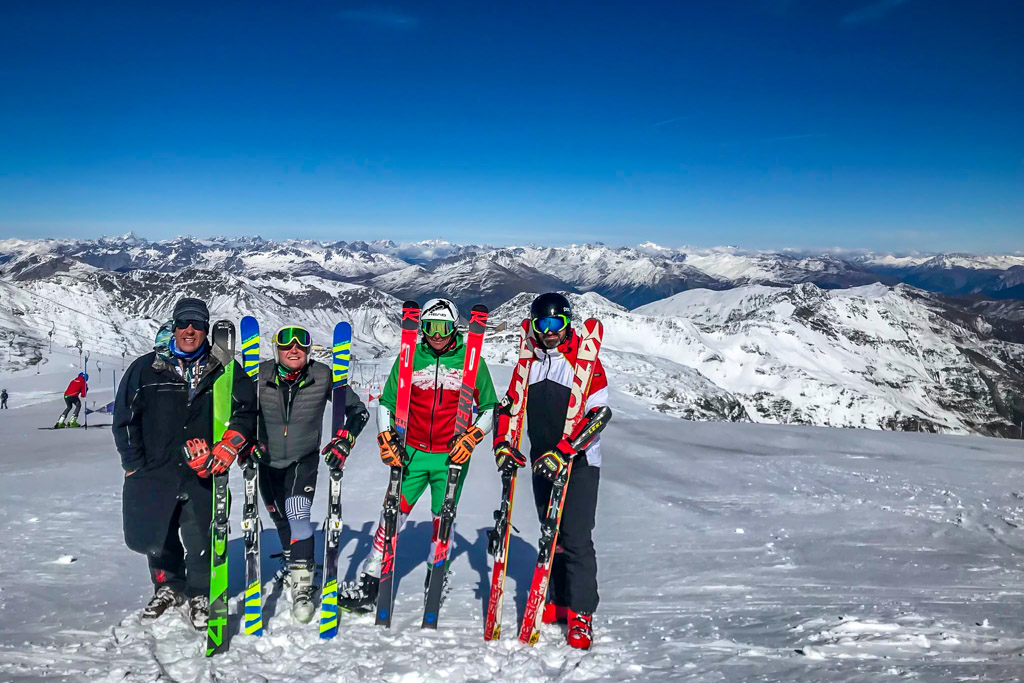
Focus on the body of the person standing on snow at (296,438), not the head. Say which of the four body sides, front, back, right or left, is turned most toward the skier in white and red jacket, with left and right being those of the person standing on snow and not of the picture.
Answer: left

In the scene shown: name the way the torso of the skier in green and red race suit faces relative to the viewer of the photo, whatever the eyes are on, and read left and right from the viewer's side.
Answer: facing the viewer

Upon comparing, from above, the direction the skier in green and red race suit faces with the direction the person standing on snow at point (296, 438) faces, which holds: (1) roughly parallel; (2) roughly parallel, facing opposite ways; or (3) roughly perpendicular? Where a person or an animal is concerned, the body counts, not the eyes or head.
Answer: roughly parallel

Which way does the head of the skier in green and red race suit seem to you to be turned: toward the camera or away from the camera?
toward the camera

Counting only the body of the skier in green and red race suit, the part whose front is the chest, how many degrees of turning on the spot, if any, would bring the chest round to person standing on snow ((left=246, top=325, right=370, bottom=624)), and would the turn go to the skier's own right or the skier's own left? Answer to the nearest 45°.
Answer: approximately 90° to the skier's own right

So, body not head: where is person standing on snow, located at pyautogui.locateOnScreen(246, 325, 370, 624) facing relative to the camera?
toward the camera

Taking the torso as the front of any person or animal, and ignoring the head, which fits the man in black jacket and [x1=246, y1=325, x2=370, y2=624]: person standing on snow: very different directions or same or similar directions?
same or similar directions

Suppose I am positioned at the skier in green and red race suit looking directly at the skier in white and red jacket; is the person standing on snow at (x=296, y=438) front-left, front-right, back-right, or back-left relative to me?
back-right

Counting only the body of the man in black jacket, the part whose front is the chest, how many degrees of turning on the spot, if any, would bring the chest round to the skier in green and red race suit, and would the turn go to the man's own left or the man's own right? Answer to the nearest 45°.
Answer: approximately 90° to the man's own left

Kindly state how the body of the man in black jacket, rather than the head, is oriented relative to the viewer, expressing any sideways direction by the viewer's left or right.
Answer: facing the viewer
